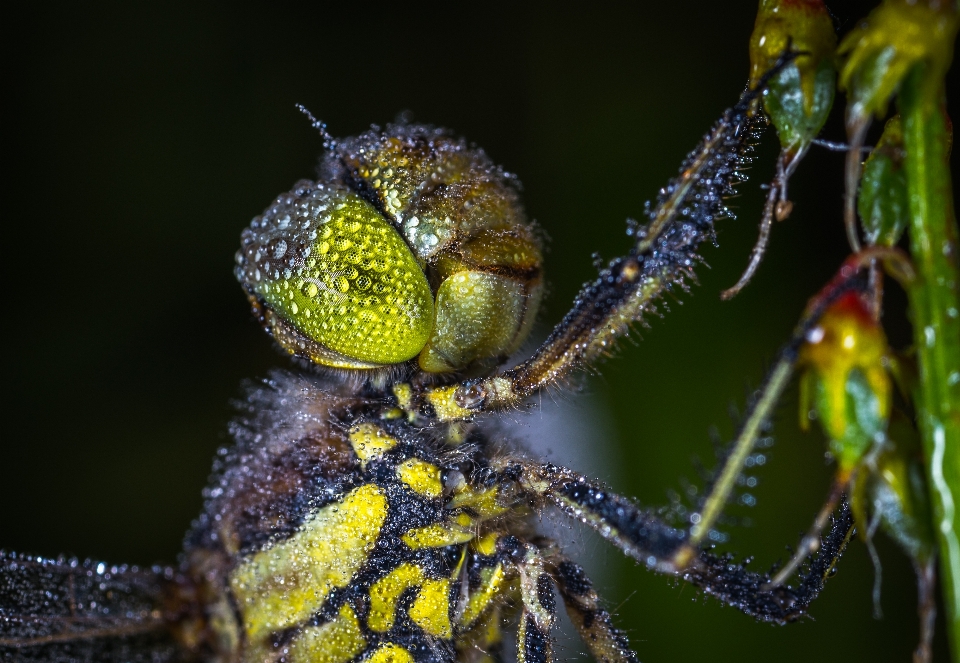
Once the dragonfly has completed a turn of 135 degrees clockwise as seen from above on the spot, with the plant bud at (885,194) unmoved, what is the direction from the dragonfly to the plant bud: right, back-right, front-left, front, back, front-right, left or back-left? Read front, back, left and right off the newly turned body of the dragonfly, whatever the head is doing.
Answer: left

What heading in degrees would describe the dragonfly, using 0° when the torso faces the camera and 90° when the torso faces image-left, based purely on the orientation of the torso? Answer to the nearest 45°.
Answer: approximately 270°

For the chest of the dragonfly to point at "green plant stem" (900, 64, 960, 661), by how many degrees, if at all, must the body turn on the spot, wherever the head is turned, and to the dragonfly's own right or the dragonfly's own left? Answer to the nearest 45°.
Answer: approximately 45° to the dragonfly's own right
